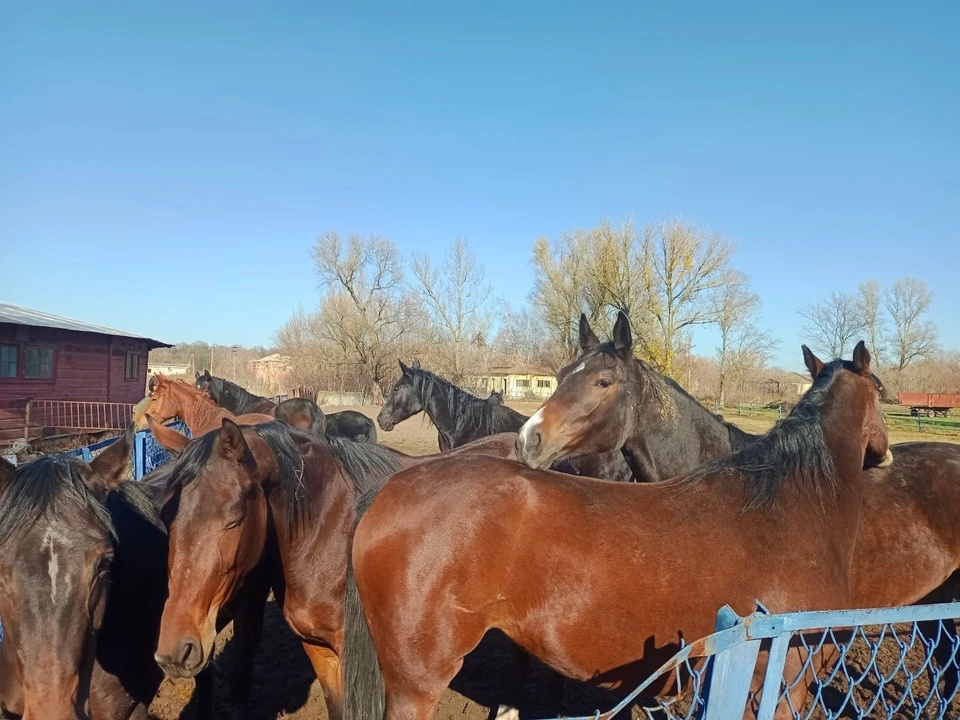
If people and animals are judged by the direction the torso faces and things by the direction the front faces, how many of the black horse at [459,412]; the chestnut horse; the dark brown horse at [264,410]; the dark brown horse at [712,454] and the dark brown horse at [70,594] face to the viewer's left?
4

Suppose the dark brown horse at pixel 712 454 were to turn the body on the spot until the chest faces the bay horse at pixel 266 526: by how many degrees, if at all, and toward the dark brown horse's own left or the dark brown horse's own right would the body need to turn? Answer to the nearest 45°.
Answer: approximately 45° to the dark brown horse's own left

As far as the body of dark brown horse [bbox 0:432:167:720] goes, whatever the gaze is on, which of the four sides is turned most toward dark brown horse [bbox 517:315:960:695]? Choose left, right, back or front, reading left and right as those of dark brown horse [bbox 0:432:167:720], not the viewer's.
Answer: left

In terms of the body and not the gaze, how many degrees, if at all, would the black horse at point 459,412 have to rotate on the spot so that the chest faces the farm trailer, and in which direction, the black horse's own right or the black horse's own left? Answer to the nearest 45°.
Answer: approximately 135° to the black horse's own right

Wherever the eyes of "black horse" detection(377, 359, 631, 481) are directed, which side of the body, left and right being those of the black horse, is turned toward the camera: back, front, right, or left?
left

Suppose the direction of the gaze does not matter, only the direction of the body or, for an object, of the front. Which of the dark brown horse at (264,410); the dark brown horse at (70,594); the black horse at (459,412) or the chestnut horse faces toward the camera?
the dark brown horse at (70,594)

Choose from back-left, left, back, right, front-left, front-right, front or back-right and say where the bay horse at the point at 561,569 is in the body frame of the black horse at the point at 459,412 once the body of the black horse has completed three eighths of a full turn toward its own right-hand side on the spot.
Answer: back-right

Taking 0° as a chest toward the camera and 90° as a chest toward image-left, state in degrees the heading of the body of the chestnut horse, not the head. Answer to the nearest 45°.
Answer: approximately 90°

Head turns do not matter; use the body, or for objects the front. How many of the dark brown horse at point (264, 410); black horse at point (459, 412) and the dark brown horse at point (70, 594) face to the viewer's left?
2

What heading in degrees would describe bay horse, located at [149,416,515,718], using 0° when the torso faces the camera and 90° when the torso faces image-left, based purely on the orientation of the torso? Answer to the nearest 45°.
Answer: approximately 45°

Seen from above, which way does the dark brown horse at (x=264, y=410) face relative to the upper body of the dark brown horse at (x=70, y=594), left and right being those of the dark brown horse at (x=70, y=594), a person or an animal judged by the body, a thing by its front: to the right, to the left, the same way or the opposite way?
to the right

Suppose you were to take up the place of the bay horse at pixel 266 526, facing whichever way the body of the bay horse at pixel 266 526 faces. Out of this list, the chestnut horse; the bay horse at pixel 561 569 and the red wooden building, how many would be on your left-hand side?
1

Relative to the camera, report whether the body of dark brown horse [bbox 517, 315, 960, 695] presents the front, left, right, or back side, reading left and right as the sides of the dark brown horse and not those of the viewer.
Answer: left

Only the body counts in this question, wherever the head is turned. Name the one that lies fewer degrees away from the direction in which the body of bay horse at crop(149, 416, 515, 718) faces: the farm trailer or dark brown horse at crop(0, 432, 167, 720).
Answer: the dark brown horse

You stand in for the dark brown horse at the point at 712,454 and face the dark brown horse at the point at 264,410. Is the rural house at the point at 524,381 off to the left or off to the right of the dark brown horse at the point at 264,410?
right

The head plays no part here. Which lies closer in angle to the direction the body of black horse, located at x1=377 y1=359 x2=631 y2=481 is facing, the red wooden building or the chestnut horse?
the chestnut horse
